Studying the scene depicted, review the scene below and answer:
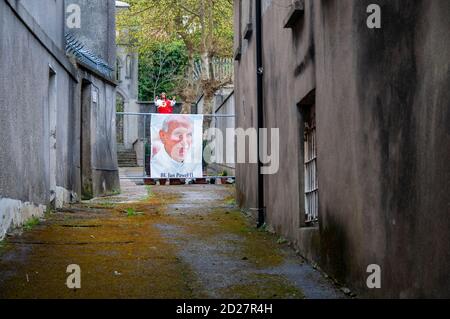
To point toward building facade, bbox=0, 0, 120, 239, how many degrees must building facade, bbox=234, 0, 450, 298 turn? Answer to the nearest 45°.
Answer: approximately 45° to its right

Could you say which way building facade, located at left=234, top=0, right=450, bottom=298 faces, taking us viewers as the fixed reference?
facing to the left of the viewer

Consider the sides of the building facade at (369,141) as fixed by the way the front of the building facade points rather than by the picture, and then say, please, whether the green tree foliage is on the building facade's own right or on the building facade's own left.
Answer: on the building facade's own right
